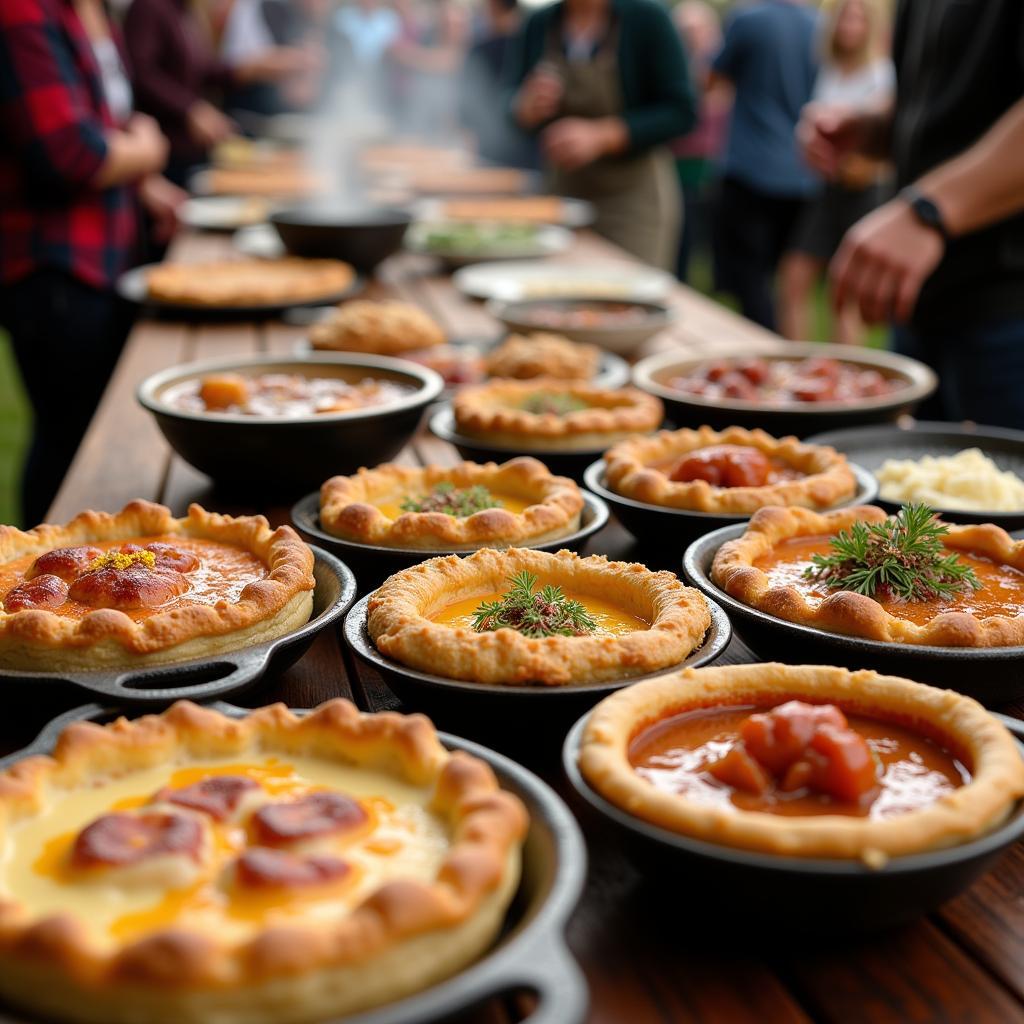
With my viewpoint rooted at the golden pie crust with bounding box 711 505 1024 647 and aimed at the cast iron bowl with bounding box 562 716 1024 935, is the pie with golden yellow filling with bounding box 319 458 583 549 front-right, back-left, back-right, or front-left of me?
back-right

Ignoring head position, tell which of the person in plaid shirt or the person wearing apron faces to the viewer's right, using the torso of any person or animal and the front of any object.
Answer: the person in plaid shirt

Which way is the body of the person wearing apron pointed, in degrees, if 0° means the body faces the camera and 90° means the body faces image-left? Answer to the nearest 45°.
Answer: approximately 45°

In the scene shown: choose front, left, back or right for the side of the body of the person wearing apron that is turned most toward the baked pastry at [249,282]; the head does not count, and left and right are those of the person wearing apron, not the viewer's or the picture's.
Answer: front

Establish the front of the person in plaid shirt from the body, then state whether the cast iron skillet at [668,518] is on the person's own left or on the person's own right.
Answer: on the person's own right

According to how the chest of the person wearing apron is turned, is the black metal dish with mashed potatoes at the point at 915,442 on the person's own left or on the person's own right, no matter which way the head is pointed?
on the person's own left

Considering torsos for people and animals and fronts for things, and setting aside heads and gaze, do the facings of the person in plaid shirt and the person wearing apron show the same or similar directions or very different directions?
very different directions

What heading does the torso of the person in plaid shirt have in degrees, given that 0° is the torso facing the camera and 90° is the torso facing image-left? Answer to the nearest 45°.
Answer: approximately 270°

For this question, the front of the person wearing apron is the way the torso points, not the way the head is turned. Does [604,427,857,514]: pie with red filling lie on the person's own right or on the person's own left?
on the person's own left

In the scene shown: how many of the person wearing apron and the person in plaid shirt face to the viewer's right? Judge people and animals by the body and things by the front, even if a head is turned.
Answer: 1

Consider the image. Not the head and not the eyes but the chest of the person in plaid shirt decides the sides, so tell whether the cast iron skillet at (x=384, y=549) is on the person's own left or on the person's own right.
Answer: on the person's own right

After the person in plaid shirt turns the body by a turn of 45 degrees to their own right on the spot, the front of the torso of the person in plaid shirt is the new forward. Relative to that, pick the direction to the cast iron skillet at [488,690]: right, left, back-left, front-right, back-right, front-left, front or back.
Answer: front-right

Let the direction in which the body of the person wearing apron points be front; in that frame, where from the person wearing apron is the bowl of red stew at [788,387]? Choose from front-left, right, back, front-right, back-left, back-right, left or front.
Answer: front-left
